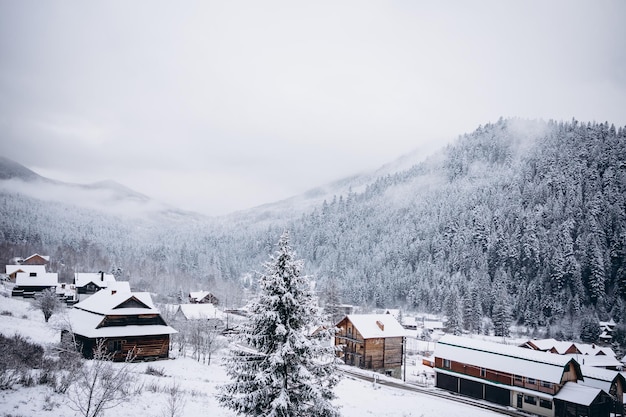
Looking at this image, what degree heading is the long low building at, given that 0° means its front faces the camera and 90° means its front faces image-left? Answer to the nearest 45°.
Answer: approximately 45°

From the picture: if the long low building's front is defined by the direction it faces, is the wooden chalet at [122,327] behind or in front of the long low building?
in front

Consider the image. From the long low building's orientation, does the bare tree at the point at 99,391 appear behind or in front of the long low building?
in front
